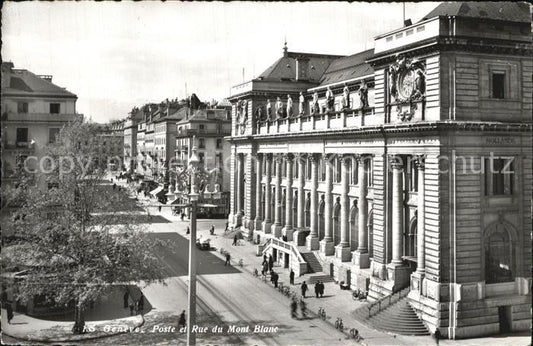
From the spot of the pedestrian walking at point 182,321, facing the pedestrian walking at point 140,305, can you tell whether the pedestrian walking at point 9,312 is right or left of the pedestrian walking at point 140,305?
left

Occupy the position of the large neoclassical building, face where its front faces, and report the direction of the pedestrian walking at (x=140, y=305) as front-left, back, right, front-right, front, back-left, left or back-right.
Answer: front-left

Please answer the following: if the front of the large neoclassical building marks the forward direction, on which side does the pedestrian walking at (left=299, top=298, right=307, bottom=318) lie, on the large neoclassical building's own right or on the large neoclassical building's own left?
on the large neoclassical building's own left

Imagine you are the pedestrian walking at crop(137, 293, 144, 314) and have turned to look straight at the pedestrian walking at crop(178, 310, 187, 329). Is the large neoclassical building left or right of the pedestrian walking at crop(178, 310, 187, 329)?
left

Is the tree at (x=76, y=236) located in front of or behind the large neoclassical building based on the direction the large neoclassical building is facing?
in front

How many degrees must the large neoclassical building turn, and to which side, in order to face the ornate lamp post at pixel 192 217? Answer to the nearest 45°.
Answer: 0° — it already faces it

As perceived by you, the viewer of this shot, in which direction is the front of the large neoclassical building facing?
facing the viewer and to the left of the viewer

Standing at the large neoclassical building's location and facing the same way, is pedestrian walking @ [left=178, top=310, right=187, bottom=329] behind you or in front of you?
in front

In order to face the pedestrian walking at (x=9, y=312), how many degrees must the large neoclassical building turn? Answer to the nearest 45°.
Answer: approximately 45° to its right

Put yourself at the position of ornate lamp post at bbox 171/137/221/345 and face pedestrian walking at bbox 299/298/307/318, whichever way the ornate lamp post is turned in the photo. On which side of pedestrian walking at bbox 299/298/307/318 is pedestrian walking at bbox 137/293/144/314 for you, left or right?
left
